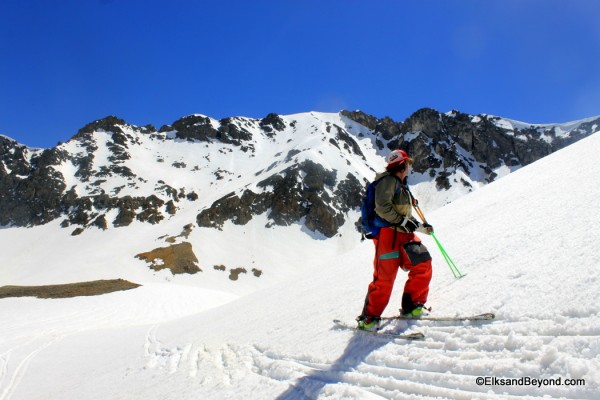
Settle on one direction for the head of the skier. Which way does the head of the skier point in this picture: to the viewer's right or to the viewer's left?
to the viewer's right

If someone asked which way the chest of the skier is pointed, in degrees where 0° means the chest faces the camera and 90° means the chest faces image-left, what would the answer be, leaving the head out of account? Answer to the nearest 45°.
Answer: approximately 270°
